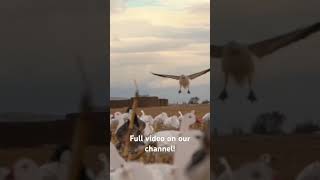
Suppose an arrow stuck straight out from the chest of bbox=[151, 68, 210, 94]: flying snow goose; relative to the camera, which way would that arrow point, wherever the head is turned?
toward the camera
